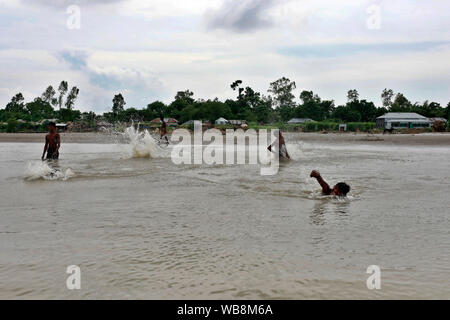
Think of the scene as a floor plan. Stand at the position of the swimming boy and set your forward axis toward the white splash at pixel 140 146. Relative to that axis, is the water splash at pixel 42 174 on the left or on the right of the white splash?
left

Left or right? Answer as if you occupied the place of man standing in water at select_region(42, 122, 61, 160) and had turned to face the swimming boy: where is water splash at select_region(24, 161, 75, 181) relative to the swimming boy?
right
